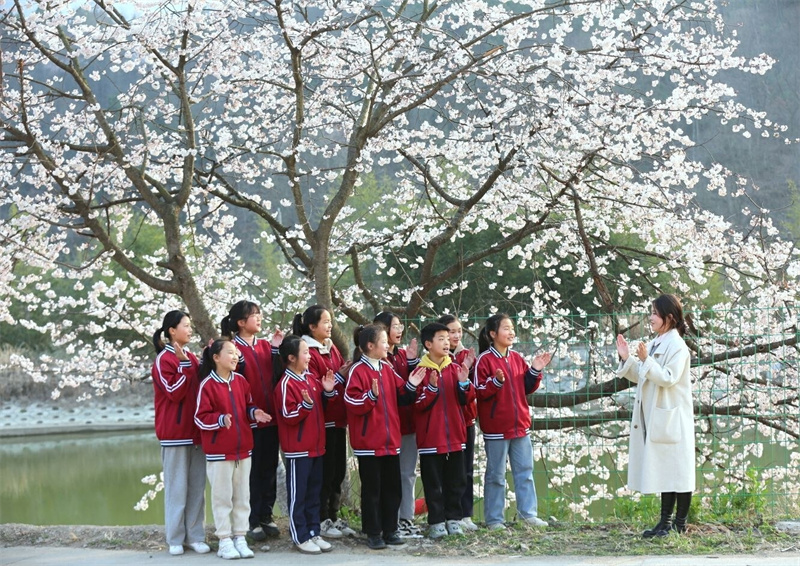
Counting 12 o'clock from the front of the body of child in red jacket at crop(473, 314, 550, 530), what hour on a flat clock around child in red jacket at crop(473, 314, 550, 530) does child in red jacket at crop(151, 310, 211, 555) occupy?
child in red jacket at crop(151, 310, 211, 555) is roughly at 4 o'clock from child in red jacket at crop(473, 314, 550, 530).

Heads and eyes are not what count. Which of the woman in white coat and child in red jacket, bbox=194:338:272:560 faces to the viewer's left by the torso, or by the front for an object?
the woman in white coat

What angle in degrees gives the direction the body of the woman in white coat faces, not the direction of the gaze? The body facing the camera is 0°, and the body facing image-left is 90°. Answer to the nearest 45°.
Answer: approximately 90°

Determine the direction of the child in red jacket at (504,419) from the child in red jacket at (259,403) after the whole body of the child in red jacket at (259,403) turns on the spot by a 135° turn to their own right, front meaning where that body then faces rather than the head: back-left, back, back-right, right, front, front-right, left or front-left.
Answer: back

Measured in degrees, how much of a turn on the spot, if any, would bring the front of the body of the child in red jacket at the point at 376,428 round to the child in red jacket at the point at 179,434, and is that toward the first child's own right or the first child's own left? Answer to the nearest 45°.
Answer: approximately 135° to the first child's own right

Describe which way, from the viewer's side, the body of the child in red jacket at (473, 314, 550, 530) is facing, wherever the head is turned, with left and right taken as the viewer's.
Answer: facing the viewer and to the right of the viewer

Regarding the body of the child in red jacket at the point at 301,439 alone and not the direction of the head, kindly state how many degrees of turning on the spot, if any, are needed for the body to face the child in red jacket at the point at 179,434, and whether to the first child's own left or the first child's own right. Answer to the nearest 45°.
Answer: approximately 135° to the first child's own right

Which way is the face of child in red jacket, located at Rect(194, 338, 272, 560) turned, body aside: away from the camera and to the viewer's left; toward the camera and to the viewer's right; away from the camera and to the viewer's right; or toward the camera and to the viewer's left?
toward the camera and to the viewer's right

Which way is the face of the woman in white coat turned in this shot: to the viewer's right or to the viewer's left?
to the viewer's left

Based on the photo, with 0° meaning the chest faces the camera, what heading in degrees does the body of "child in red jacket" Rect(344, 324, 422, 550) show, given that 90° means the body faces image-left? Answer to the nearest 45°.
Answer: approximately 315°

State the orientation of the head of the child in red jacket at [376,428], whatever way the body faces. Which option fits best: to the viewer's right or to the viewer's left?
to the viewer's right

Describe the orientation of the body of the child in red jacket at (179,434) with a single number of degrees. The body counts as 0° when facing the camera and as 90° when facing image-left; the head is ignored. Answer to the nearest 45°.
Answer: approximately 315°

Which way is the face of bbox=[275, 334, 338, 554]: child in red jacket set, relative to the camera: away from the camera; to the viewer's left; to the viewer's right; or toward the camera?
to the viewer's right

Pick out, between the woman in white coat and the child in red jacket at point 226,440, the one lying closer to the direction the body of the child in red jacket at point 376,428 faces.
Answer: the woman in white coat

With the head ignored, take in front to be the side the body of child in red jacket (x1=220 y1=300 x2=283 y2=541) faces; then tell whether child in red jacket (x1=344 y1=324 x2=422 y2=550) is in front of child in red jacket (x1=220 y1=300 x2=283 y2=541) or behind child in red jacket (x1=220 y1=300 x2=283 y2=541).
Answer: in front
